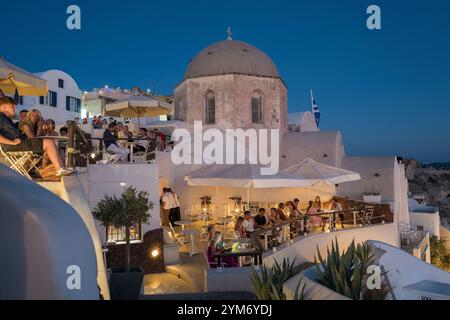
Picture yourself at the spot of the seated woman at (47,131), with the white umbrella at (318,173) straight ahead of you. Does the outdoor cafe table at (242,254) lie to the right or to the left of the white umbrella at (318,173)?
right

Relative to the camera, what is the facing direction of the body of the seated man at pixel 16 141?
to the viewer's right

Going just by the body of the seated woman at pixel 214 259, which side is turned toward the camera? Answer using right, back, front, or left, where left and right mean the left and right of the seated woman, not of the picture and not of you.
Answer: right

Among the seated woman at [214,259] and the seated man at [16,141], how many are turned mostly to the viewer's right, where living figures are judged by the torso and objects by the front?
2

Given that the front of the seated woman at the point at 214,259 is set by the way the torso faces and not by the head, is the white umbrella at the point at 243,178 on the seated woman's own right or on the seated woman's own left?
on the seated woman's own left

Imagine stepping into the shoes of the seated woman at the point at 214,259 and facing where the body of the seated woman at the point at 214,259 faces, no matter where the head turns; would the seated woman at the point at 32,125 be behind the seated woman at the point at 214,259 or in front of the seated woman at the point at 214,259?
behind

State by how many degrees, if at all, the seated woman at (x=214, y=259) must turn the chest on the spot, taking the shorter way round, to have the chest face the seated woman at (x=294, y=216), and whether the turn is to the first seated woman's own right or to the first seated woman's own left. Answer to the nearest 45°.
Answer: approximately 45° to the first seated woman's own left

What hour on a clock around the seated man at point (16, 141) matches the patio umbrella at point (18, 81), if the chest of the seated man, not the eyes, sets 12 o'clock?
The patio umbrella is roughly at 9 o'clock from the seated man.
